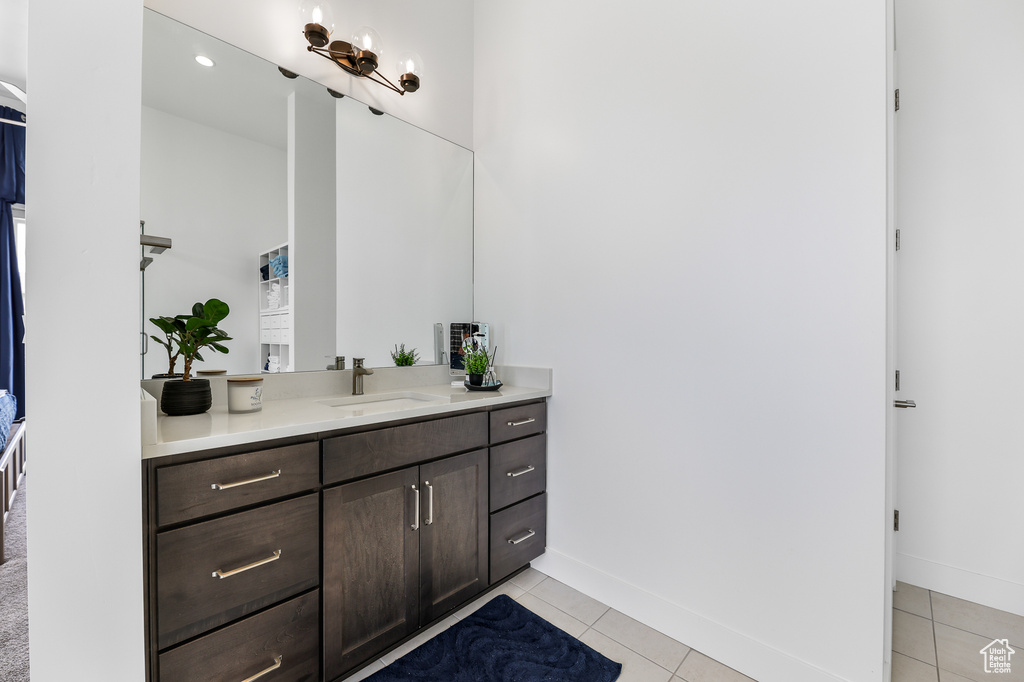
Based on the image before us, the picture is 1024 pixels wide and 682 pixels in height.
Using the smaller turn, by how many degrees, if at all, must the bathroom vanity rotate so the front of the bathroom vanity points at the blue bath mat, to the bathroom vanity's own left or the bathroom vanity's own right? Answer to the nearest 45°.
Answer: approximately 45° to the bathroom vanity's own left

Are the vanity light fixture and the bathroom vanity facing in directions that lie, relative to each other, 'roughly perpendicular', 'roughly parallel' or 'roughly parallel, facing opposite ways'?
roughly parallel

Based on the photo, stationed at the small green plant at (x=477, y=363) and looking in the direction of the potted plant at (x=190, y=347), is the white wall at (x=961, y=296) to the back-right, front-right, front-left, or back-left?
back-left

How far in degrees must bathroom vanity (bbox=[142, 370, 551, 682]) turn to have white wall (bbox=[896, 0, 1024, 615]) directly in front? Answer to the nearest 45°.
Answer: approximately 45° to its left

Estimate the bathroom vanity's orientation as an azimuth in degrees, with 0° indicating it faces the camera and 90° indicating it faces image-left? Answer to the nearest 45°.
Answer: approximately 315°

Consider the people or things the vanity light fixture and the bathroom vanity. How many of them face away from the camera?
0

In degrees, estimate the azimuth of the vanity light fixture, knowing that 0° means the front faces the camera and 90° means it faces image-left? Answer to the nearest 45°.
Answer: approximately 315°
